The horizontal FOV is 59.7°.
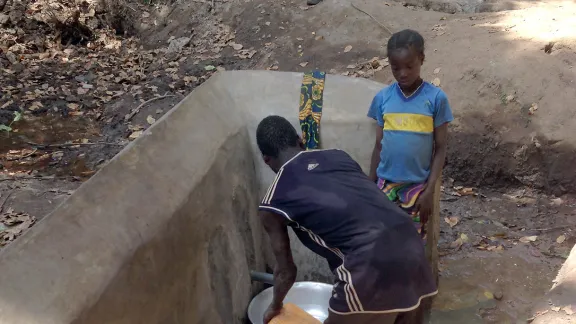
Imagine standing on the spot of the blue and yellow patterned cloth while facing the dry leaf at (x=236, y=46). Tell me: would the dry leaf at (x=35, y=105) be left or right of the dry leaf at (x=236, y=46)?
left

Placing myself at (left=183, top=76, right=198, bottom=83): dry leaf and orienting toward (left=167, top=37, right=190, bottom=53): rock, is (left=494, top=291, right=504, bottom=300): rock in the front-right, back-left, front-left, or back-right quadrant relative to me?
back-right

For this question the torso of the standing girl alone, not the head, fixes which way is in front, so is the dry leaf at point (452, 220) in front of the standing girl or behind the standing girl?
behind

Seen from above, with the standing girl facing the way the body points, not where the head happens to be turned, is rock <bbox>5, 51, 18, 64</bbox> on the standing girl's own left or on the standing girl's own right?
on the standing girl's own right

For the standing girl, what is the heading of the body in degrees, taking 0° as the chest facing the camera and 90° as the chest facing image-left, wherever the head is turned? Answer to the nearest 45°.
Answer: approximately 0°

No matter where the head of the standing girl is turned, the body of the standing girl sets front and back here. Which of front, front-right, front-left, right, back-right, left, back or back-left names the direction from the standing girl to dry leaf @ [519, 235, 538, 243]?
back-left

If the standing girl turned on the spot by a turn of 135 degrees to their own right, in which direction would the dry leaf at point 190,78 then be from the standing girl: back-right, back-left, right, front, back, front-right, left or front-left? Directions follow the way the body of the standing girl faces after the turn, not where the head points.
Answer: front

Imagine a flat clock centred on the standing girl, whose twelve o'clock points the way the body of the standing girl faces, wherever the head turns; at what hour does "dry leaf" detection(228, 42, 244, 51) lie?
The dry leaf is roughly at 5 o'clock from the standing girl.

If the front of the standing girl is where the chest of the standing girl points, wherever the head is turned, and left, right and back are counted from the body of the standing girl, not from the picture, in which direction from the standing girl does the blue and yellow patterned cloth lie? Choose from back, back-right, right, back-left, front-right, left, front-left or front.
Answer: back-right
